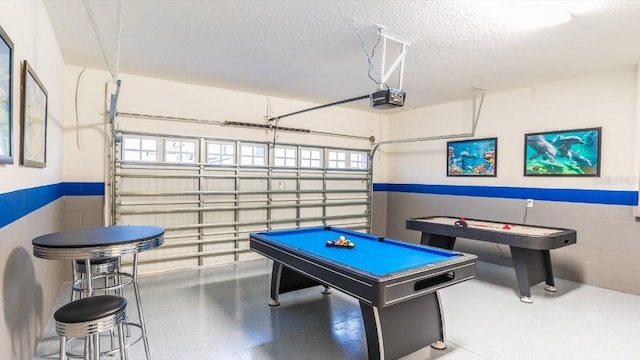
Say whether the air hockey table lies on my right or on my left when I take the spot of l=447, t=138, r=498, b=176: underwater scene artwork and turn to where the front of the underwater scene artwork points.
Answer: on my left

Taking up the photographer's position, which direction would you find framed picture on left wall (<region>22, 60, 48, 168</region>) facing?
facing to the right of the viewer

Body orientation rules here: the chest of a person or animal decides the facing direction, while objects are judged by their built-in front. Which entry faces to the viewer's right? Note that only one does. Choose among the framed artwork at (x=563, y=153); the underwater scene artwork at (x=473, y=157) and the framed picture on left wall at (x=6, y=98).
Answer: the framed picture on left wall

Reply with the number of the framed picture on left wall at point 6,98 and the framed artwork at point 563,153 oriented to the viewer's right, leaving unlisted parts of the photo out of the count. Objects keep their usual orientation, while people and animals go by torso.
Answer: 1

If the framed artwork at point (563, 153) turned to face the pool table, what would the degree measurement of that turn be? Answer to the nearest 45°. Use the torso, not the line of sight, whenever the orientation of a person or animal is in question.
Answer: approximately 45° to its left

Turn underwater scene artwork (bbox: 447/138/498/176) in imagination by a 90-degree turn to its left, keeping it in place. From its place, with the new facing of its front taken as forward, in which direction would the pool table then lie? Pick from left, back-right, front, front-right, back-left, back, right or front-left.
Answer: front-right

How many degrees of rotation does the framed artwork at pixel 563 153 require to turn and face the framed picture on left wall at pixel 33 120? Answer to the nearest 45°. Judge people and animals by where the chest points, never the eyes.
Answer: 0° — it already faces it

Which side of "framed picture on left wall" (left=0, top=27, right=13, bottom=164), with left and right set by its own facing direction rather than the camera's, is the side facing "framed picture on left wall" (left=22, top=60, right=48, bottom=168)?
left

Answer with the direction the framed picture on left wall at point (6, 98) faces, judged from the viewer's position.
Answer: facing to the right of the viewer

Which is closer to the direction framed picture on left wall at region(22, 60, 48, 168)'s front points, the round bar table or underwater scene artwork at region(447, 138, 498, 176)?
the underwater scene artwork

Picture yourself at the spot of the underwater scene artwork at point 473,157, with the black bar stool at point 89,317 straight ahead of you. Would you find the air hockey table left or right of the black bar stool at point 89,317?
left

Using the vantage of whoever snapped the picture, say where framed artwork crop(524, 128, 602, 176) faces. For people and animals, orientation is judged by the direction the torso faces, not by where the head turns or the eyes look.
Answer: facing the viewer and to the left of the viewer

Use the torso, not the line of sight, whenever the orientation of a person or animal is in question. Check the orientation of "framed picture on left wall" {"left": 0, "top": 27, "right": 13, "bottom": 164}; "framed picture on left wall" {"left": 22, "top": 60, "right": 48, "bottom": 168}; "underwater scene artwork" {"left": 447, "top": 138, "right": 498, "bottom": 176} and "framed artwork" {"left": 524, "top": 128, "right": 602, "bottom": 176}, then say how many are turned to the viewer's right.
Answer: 2

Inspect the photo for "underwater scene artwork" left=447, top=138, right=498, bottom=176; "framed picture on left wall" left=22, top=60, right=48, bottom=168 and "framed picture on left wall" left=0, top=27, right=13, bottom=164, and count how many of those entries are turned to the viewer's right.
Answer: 2

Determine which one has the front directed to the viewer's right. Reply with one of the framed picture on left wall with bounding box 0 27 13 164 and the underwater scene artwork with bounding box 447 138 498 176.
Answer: the framed picture on left wall
